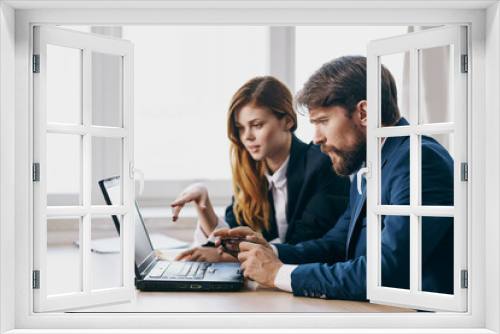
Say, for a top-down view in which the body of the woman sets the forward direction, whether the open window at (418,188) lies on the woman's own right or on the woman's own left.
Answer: on the woman's own left

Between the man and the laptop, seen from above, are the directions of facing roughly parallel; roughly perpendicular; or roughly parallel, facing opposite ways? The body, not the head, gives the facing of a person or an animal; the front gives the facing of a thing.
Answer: roughly parallel, facing opposite ways

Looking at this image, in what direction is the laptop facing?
to the viewer's right

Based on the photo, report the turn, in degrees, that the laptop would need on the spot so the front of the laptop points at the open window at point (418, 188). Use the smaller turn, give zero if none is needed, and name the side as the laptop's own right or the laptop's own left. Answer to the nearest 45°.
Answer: approximately 45° to the laptop's own right

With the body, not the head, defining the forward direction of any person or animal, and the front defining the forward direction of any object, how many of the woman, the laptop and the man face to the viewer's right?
1

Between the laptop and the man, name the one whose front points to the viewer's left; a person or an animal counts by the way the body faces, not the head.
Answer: the man

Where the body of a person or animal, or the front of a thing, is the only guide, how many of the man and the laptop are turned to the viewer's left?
1

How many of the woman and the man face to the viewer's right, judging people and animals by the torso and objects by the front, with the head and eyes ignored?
0

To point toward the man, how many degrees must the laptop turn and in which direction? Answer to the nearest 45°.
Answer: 0° — it already faces them

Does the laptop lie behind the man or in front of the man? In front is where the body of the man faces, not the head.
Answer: in front

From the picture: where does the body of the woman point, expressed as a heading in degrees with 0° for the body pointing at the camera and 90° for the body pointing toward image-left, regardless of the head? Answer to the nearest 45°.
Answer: approximately 45°

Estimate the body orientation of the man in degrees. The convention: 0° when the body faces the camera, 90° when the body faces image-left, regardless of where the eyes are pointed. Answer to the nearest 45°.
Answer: approximately 90°

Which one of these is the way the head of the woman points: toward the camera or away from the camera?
toward the camera
